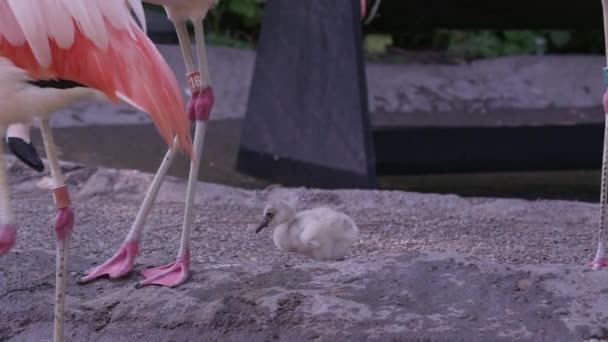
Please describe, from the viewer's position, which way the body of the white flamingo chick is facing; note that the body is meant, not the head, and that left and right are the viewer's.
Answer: facing to the left of the viewer

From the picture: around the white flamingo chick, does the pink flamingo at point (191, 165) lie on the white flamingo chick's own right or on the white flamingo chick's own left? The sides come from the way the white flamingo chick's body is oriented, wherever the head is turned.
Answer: on the white flamingo chick's own left

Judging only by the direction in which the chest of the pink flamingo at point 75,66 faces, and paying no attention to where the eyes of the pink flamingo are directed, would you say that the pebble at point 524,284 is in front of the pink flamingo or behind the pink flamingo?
behind

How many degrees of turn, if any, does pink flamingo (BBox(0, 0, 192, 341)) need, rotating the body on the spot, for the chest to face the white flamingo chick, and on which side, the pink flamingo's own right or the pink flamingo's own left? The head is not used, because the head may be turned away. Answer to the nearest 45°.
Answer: approximately 135° to the pink flamingo's own right

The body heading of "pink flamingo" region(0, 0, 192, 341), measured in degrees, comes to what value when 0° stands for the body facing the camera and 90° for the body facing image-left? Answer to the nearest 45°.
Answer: approximately 90°

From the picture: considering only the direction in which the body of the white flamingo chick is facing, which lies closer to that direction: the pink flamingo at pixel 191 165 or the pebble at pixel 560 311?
the pink flamingo

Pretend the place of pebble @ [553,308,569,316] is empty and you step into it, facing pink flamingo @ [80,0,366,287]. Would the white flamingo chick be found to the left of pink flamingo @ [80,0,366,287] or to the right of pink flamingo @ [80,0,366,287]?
right

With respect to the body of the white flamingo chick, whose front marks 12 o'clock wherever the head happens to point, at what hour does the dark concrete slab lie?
The dark concrete slab is roughly at 3 o'clock from the white flamingo chick.

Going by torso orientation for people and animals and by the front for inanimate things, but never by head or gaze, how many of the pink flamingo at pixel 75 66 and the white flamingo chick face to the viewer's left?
2

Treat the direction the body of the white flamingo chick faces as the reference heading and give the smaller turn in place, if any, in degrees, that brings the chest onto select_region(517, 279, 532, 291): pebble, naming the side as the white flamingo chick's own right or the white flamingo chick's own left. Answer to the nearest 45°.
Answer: approximately 135° to the white flamingo chick's own left

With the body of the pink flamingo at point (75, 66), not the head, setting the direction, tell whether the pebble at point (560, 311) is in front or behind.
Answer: behind
